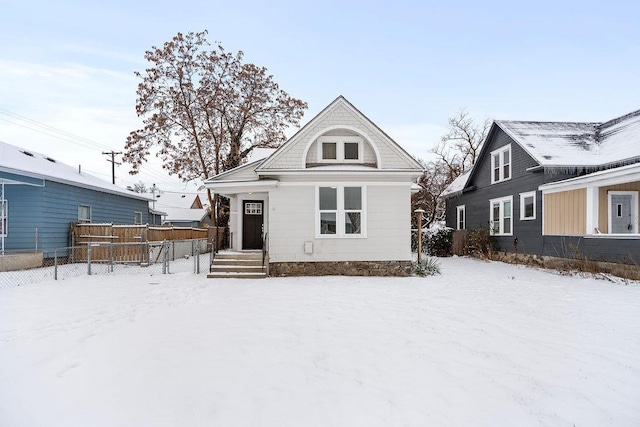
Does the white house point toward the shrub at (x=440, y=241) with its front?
no

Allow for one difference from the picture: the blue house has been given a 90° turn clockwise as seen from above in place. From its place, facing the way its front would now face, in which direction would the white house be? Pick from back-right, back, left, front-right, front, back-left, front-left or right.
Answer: back

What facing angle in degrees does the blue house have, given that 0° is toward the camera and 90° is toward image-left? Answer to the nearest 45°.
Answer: approximately 45°

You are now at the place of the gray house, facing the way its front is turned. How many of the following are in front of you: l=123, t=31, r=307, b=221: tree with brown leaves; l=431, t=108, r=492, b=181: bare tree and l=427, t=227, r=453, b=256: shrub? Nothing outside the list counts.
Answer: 0

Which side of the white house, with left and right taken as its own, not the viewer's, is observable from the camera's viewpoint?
front

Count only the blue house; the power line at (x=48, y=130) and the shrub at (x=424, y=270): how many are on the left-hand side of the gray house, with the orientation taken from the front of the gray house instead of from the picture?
0

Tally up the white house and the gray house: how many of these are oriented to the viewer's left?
0

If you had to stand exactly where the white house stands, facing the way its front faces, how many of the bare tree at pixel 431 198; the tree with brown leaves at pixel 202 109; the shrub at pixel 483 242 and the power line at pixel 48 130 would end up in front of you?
0

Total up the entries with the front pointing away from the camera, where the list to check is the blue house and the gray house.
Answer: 0

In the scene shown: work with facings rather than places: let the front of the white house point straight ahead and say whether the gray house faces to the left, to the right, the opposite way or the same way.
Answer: the same way

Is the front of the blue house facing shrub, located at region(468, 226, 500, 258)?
no

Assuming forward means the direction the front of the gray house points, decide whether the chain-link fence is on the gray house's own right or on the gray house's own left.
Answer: on the gray house's own right

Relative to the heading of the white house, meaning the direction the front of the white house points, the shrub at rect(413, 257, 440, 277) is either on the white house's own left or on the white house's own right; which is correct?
on the white house's own left

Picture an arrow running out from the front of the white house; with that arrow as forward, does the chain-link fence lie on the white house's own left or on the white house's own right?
on the white house's own right

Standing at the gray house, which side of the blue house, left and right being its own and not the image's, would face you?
left

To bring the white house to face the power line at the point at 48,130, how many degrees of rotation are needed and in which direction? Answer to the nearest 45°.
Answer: approximately 135° to its right

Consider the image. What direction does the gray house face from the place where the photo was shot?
facing the viewer and to the right of the viewer

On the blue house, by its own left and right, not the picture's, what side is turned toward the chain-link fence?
left
